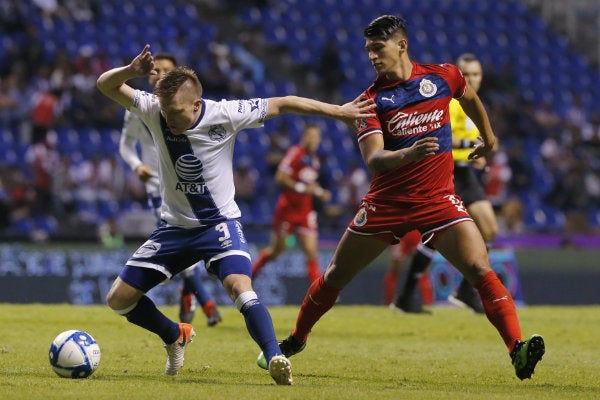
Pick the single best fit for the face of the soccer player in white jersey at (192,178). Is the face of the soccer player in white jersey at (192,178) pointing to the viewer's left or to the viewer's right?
to the viewer's left

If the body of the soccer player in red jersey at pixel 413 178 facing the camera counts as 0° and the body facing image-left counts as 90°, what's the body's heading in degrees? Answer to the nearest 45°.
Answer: approximately 0°

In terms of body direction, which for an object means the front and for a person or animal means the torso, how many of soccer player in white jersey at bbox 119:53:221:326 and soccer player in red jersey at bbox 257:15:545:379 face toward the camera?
2

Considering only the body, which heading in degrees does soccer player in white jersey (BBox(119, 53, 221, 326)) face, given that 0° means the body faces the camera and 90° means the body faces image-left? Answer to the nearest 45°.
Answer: approximately 0°
